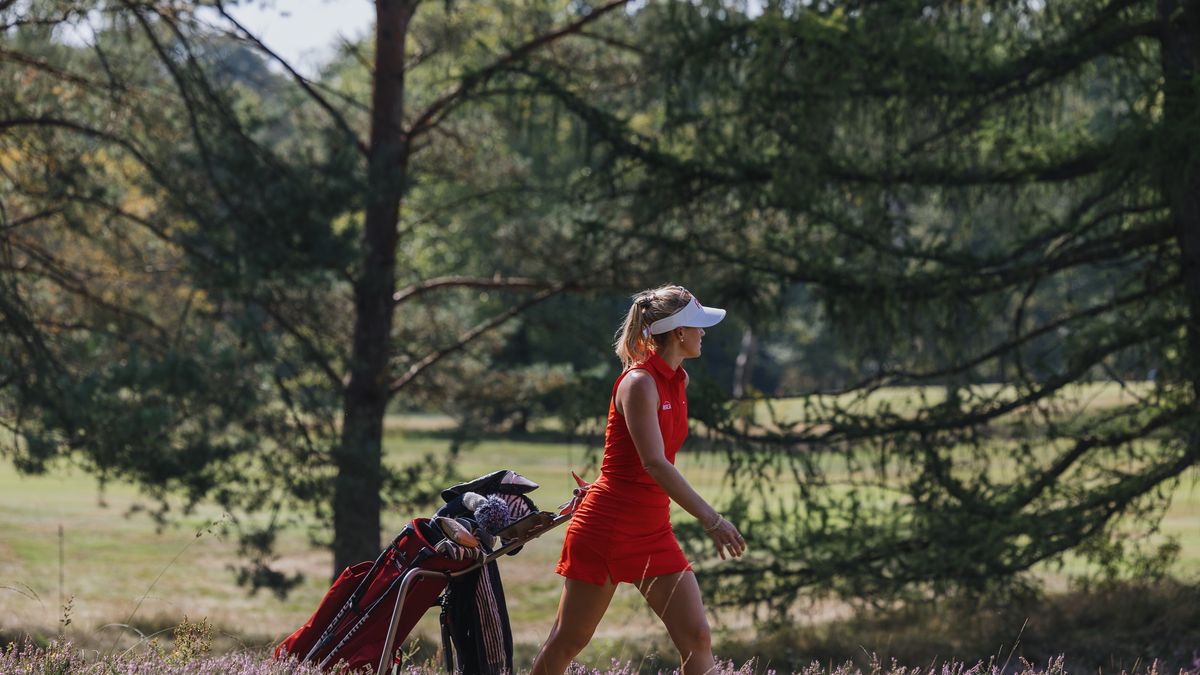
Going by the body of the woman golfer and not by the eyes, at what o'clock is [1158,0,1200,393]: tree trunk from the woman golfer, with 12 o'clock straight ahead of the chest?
The tree trunk is roughly at 10 o'clock from the woman golfer.

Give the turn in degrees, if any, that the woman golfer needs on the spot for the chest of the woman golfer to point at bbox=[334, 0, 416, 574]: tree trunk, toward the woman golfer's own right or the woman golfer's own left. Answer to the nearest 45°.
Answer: approximately 90° to the woman golfer's own left

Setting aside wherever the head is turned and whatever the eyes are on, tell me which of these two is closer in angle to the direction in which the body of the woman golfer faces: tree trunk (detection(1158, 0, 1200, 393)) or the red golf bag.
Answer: the tree trunk

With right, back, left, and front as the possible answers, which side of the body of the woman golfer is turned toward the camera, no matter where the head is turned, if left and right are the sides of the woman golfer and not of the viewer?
right

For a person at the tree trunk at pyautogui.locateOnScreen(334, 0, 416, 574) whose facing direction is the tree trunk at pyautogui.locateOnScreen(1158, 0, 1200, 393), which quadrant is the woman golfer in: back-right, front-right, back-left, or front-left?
front-right

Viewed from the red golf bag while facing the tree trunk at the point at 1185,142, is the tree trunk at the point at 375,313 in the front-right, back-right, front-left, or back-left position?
front-left

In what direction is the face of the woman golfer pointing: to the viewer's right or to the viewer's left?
to the viewer's right

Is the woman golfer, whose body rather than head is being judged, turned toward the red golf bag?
no

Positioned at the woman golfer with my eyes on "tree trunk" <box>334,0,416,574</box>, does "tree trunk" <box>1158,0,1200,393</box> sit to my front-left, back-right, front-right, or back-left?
front-right
